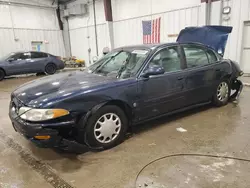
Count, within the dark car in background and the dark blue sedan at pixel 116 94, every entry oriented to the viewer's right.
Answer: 0

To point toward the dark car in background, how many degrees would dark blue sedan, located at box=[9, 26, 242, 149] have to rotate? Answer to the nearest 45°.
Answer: approximately 90° to its right

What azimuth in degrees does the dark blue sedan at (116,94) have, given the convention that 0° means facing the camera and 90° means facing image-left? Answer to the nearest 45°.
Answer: approximately 45°

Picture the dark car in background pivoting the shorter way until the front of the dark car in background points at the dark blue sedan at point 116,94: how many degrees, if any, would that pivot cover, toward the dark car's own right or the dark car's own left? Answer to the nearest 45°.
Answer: approximately 90° to the dark car's own left

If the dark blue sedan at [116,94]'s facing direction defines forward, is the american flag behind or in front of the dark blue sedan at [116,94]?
behind

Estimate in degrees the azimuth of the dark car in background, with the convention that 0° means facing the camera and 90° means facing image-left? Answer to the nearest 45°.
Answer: approximately 90°
